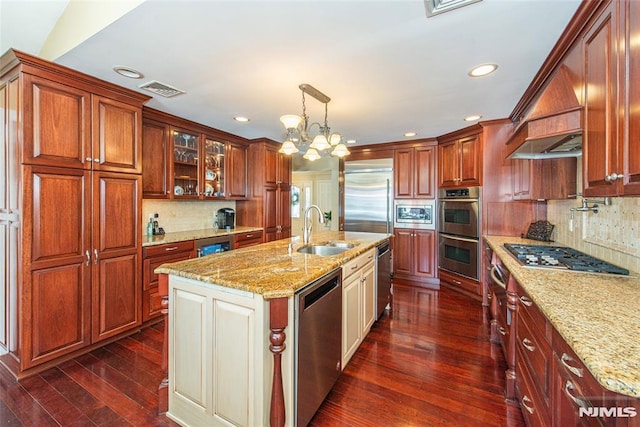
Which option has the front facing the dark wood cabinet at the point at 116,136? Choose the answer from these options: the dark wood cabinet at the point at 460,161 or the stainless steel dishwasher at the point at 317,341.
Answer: the dark wood cabinet at the point at 460,161

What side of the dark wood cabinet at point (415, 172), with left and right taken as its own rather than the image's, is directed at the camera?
front

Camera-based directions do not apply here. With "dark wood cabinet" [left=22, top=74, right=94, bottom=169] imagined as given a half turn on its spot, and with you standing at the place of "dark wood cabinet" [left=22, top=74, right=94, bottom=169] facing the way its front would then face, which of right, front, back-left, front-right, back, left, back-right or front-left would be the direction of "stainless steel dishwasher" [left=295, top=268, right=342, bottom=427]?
back

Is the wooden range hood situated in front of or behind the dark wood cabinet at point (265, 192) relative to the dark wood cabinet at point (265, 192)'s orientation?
in front

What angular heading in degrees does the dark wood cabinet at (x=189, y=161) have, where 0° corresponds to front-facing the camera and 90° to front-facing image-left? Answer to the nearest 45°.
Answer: approximately 315°

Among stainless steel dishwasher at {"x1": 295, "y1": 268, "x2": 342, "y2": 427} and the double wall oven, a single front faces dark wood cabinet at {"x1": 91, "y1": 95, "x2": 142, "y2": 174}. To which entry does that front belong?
the double wall oven

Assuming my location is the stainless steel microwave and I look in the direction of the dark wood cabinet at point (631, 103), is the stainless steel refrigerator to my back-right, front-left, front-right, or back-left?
back-right

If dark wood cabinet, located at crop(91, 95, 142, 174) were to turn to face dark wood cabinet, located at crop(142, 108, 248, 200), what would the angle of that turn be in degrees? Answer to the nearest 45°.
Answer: approximately 90° to its left

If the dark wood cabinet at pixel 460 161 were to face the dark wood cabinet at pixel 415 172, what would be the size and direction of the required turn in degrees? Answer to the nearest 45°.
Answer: approximately 90° to its right

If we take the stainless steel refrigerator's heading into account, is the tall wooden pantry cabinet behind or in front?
in front

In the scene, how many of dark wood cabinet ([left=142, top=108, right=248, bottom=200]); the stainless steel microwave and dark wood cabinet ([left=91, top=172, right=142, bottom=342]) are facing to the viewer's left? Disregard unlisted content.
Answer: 0

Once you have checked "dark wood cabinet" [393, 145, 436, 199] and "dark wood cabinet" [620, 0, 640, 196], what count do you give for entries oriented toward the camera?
1

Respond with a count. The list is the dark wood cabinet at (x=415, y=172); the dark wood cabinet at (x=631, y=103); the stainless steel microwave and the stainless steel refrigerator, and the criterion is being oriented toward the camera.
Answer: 3

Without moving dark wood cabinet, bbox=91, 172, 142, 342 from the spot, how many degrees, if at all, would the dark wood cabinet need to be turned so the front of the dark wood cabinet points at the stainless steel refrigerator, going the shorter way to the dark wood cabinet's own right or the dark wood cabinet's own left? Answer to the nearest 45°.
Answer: approximately 45° to the dark wood cabinet's own left

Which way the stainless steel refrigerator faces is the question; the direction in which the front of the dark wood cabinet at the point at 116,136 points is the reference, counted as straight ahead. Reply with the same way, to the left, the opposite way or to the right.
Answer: to the right

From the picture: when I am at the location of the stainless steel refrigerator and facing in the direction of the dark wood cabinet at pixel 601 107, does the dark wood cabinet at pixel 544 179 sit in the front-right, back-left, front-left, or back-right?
front-left
